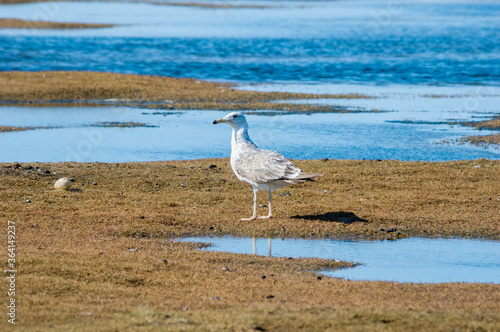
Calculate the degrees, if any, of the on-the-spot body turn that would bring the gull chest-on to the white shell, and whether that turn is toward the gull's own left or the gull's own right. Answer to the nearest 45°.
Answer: approximately 45° to the gull's own right

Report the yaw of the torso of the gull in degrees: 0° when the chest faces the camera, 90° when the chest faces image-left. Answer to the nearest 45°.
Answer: approximately 90°
